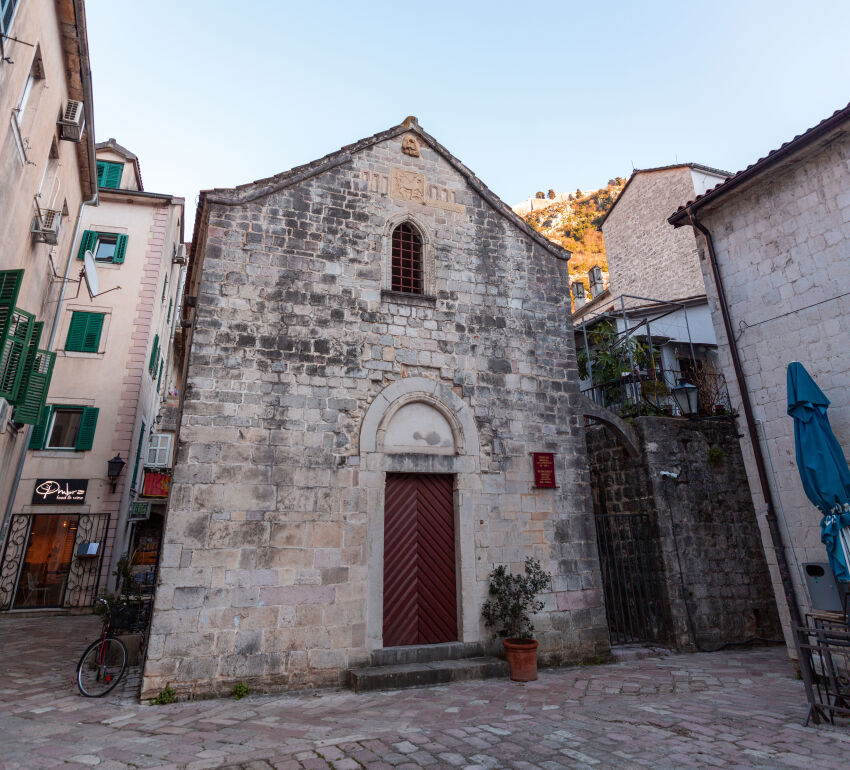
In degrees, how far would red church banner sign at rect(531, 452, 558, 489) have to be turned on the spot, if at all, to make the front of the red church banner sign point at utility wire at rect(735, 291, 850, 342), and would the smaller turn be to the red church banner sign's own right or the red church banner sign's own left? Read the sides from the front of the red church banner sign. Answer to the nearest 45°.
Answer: approximately 90° to the red church banner sign's own left

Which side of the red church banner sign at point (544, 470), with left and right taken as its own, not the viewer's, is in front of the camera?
front

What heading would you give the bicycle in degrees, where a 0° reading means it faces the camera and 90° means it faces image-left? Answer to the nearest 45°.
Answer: approximately 45°

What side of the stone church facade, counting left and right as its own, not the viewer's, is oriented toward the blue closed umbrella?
left
